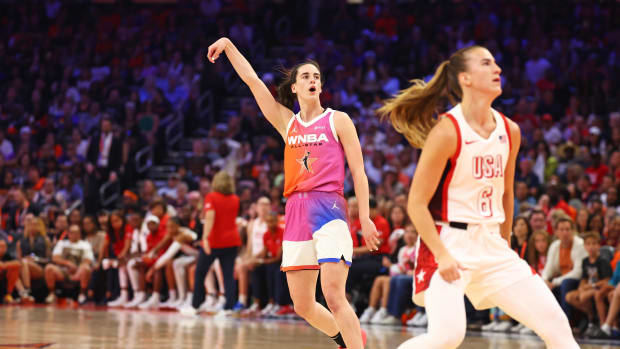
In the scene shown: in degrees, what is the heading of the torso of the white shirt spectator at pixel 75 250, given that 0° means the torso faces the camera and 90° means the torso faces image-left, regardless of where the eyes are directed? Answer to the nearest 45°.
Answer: approximately 0°

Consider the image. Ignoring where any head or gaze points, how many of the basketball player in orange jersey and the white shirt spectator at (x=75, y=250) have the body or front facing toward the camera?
2

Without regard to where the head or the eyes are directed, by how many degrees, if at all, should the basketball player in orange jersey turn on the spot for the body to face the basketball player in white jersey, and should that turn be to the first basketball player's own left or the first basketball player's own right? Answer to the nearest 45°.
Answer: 0° — they already face them

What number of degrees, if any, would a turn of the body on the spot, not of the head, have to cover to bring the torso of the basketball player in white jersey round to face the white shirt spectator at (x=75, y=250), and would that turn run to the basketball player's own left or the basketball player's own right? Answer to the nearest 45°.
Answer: approximately 180°

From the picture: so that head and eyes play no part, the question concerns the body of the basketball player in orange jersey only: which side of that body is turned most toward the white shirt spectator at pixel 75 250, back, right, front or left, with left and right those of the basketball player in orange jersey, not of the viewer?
back

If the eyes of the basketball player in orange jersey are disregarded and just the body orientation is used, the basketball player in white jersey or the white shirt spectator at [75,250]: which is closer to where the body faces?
the basketball player in white jersey

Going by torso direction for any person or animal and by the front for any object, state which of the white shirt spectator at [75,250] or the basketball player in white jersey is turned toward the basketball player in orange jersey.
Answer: the white shirt spectator

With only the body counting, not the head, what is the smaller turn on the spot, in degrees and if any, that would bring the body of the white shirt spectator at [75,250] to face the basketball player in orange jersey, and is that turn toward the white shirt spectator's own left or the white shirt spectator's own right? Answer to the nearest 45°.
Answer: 0° — they already face them
